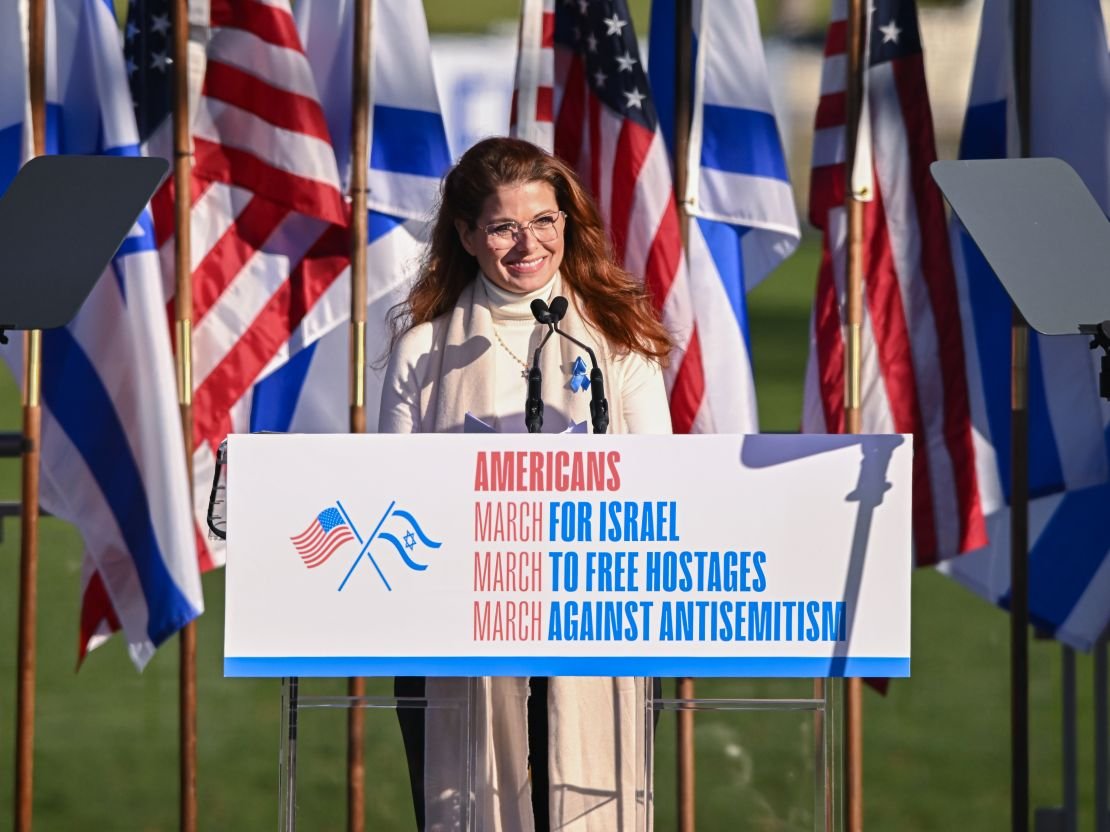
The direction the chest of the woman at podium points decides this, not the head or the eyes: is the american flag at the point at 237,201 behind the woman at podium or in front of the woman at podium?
behind

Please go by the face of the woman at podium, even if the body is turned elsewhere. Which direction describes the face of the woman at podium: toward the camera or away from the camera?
toward the camera

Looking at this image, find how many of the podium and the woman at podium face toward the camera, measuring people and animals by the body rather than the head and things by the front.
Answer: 2

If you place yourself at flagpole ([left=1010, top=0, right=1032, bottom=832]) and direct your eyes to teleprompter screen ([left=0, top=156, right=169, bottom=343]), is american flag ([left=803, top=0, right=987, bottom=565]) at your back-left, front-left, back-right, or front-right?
front-right

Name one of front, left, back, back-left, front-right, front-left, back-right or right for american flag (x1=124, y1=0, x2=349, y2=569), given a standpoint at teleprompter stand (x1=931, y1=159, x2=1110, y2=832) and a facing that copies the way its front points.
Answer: front

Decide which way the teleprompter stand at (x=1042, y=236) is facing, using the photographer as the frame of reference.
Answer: facing away from the viewer and to the left of the viewer

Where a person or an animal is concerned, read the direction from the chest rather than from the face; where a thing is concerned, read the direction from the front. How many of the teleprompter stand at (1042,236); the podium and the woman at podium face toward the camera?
2

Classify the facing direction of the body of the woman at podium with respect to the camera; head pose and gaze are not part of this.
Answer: toward the camera

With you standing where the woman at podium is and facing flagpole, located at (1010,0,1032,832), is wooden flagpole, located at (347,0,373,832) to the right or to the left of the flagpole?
left

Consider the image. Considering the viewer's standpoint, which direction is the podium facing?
facing the viewer
